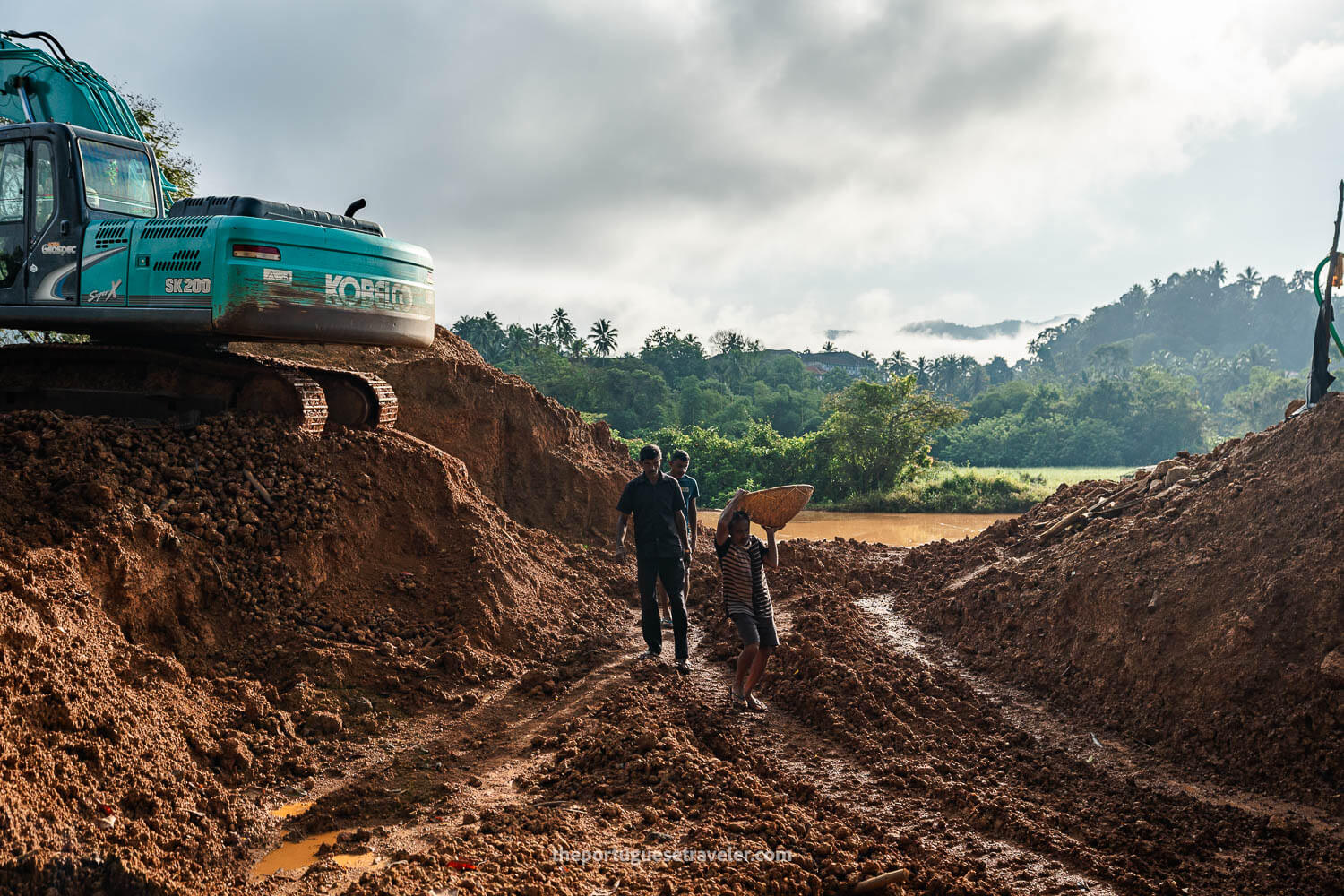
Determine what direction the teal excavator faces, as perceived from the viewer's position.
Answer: facing away from the viewer and to the left of the viewer

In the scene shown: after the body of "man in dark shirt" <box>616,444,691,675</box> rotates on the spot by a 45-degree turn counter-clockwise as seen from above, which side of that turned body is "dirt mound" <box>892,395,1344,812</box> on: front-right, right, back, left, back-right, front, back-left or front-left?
front-left

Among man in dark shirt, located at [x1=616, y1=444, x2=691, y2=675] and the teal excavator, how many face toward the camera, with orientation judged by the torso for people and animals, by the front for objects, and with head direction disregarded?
1

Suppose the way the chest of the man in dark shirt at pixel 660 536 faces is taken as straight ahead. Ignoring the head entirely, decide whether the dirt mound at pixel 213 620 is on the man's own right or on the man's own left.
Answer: on the man's own right

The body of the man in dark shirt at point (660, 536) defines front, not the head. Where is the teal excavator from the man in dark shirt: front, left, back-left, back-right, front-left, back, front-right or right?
right

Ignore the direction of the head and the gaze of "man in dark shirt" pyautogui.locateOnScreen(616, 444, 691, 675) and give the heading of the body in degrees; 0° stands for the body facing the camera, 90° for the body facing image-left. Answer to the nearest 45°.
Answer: approximately 0°

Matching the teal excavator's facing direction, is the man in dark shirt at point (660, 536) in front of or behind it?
behind
